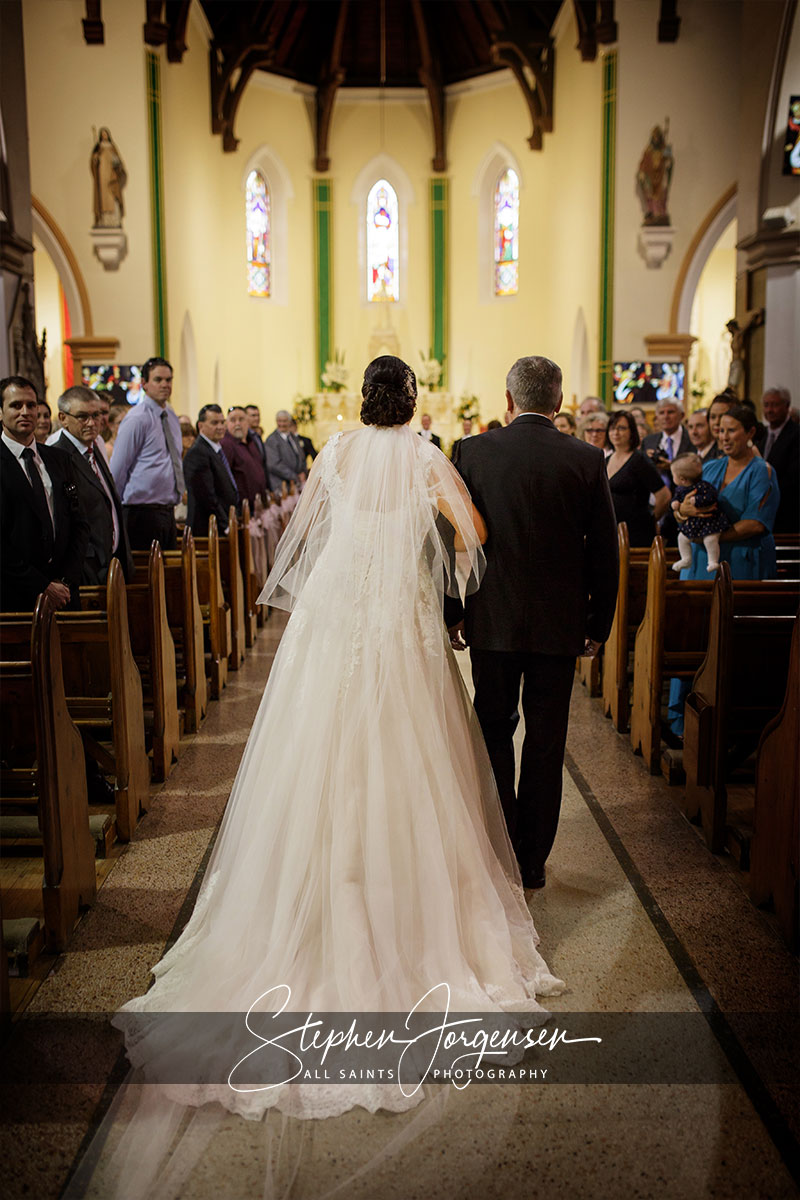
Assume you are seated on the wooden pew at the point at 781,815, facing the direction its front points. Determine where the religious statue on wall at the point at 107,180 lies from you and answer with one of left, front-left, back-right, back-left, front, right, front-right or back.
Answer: front-left

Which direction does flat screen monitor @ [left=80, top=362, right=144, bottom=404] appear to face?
toward the camera

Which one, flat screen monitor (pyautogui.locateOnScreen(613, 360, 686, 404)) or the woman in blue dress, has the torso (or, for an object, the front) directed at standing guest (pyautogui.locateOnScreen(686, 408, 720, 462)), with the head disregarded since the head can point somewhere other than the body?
the flat screen monitor

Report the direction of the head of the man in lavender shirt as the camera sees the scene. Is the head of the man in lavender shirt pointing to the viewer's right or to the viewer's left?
to the viewer's right

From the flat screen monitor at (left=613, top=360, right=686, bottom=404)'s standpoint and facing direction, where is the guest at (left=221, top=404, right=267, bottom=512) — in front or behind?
in front

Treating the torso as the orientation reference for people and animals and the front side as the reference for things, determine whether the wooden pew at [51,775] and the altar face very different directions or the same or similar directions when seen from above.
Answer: very different directions

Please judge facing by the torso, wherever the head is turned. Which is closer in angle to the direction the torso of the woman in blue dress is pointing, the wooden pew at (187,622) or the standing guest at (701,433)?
the wooden pew

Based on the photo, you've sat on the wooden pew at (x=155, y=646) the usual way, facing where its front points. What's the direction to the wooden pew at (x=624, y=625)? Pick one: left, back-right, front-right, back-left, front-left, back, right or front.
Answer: right

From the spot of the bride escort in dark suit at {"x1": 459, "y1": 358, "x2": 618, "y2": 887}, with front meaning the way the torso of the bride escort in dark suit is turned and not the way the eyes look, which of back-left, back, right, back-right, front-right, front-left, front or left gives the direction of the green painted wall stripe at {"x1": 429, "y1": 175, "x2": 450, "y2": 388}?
front

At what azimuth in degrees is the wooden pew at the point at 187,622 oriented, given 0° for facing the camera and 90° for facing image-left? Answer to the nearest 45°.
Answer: approximately 180°

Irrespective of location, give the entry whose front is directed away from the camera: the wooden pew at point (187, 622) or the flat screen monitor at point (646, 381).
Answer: the wooden pew

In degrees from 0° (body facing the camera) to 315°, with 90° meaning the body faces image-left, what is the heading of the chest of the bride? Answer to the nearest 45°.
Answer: approximately 180°

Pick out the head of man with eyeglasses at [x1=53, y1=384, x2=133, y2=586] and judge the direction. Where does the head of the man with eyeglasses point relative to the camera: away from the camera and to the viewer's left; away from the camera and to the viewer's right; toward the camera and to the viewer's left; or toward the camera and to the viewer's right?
toward the camera and to the viewer's right

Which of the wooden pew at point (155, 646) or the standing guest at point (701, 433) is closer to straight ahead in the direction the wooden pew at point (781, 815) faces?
the standing guest

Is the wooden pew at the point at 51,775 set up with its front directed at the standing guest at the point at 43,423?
yes

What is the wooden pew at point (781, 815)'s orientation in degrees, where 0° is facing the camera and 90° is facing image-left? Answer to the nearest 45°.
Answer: approximately 180°

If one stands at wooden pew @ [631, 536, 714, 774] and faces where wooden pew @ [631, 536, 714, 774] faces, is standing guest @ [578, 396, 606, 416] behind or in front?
in front
